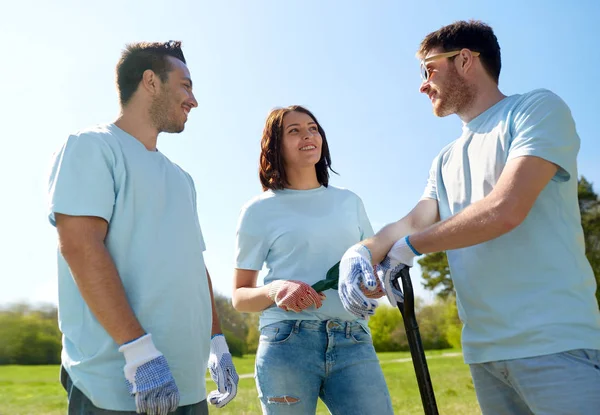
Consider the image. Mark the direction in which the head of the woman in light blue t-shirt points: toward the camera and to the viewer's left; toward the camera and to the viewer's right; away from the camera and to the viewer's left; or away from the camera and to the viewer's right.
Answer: toward the camera and to the viewer's right

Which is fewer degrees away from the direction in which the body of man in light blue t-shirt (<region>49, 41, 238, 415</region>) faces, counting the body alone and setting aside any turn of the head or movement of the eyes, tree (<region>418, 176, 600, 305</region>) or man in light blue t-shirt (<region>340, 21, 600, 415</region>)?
the man in light blue t-shirt

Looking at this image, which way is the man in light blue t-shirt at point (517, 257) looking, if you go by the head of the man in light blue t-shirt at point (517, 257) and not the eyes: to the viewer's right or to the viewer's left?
to the viewer's left

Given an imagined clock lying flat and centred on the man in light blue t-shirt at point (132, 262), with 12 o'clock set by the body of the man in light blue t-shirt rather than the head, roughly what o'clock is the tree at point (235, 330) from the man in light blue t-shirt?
The tree is roughly at 8 o'clock from the man in light blue t-shirt.

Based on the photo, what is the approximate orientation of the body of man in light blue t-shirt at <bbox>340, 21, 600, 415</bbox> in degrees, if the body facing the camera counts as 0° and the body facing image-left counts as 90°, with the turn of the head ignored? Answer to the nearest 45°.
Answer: approximately 45°

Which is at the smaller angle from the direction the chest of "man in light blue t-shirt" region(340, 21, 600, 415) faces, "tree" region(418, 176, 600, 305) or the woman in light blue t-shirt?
the woman in light blue t-shirt

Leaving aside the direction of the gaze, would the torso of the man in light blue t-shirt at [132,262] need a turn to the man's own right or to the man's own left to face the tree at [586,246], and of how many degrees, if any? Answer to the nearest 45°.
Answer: approximately 90° to the man's own left

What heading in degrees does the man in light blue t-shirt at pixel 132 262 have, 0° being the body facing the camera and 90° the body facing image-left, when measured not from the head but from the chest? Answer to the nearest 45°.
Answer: approximately 315°

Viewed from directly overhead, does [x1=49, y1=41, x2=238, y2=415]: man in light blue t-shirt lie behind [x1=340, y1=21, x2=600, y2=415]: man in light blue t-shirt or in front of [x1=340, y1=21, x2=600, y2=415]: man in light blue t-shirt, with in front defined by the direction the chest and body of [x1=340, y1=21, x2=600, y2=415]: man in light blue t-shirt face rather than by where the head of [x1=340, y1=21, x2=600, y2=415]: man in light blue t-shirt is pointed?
in front

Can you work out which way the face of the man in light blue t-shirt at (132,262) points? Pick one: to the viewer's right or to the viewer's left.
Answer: to the viewer's right
